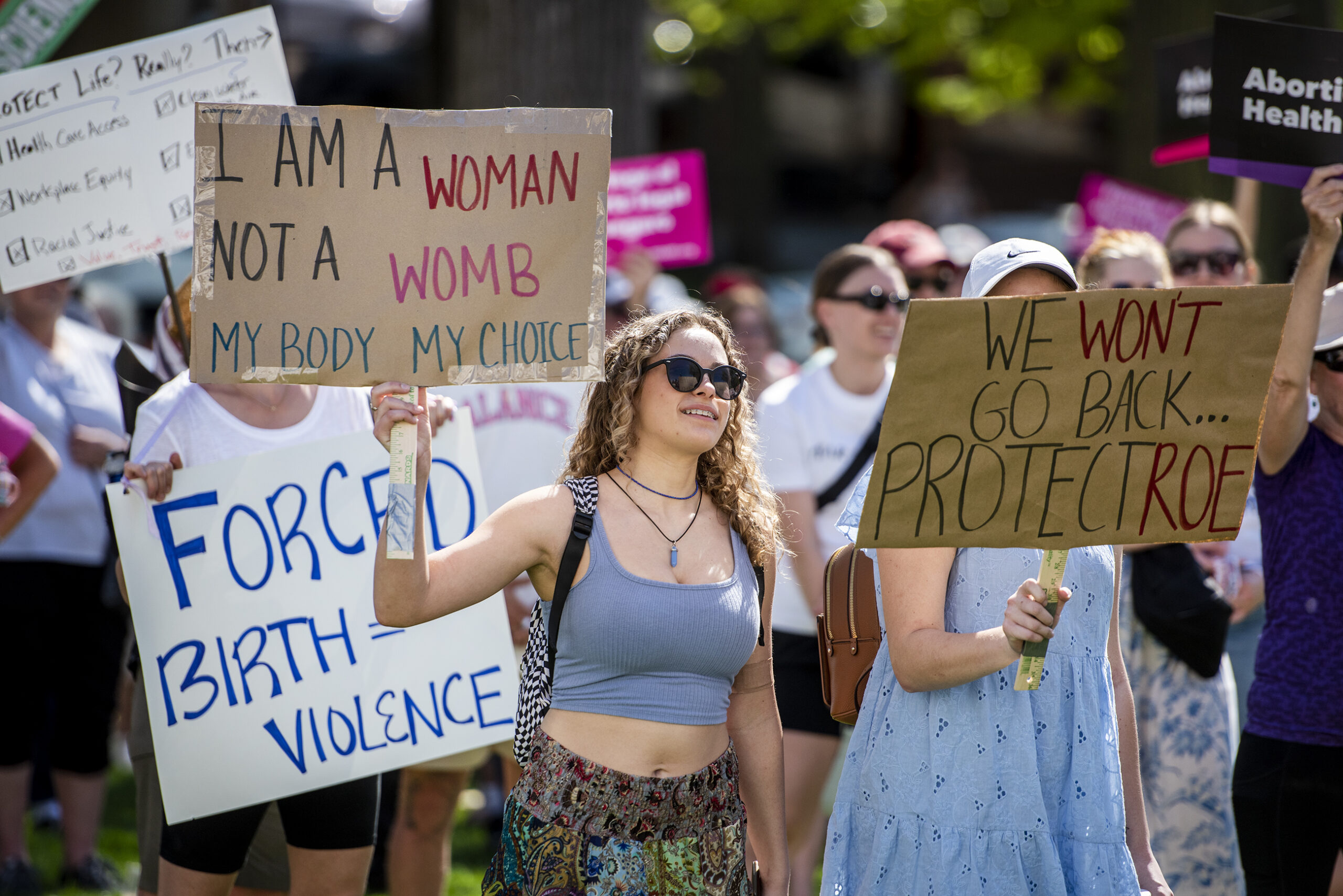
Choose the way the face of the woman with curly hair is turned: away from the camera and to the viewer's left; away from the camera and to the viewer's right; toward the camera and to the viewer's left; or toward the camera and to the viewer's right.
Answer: toward the camera and to the viewer's right

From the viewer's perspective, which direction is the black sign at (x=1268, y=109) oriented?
toward the camera

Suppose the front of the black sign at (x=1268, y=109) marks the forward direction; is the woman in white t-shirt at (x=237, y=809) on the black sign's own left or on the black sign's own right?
on the black sign's own right

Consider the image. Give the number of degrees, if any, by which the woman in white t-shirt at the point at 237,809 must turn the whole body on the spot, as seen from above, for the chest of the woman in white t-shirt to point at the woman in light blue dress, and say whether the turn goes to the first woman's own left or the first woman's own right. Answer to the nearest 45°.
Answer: approximately 45° to the first woman's own left

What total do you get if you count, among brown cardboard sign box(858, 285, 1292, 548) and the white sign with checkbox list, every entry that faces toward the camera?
2

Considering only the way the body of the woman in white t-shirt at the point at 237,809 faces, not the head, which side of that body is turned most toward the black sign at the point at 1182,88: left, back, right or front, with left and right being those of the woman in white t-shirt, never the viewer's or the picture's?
left

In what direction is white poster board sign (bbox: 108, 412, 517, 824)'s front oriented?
toward the camera

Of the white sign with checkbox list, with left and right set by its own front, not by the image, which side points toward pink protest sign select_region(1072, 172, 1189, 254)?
left

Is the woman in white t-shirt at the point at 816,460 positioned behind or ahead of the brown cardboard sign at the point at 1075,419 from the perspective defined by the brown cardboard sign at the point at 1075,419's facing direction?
behind

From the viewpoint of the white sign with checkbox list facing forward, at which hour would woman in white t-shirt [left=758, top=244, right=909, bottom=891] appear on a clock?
The woman in white t-shirt is roughly at 9 o'clock from the white sign with checkbox list.
